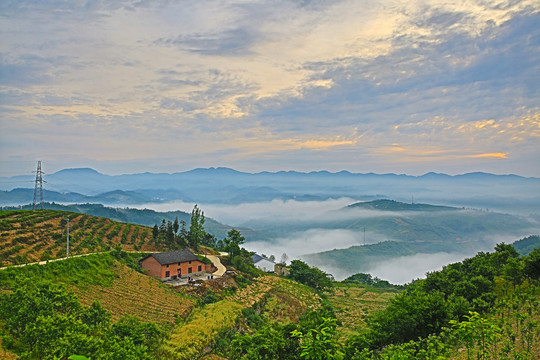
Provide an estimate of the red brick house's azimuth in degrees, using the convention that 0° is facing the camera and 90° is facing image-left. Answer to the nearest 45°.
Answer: approximately 315°
